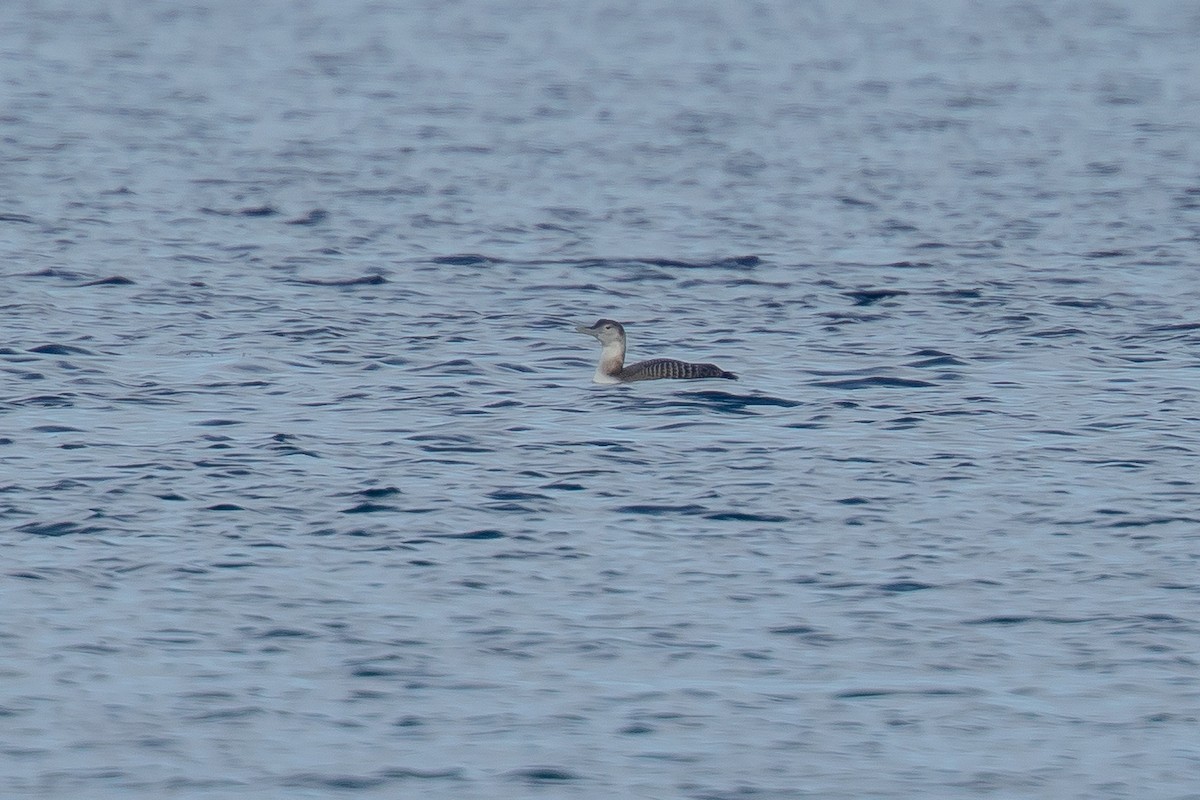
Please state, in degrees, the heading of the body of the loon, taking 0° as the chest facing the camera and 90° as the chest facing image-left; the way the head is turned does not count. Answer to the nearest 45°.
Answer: approximately 90°
